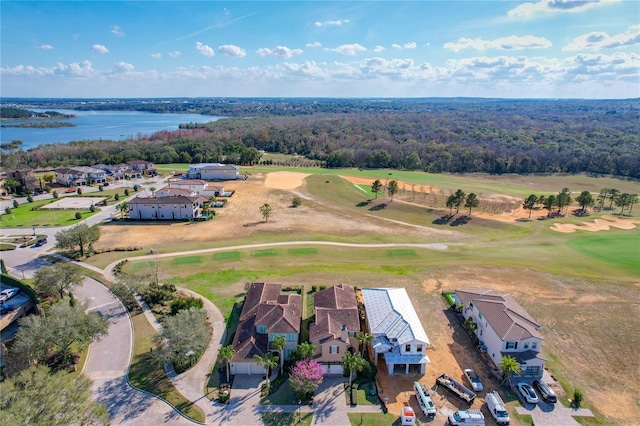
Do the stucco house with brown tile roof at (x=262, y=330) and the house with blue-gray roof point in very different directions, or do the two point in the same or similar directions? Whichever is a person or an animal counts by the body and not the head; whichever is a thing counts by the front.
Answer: same or similar directions

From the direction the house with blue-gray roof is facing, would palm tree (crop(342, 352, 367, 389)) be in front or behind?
in front

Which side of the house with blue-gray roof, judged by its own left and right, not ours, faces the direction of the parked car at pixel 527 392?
left

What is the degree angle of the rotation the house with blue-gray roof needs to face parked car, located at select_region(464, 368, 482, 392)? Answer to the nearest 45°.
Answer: approximately 90° to its left

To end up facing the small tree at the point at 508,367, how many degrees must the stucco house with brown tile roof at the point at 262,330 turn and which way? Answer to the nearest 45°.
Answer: approximately 90° to its left

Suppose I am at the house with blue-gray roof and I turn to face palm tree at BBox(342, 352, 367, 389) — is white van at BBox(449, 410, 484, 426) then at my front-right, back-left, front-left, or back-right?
front-left

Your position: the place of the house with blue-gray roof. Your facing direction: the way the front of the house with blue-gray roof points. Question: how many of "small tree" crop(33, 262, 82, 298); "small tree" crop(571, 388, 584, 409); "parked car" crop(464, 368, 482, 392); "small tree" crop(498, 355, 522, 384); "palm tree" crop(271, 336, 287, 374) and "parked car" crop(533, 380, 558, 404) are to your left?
4

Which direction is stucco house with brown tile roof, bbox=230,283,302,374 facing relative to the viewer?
toward the camera
